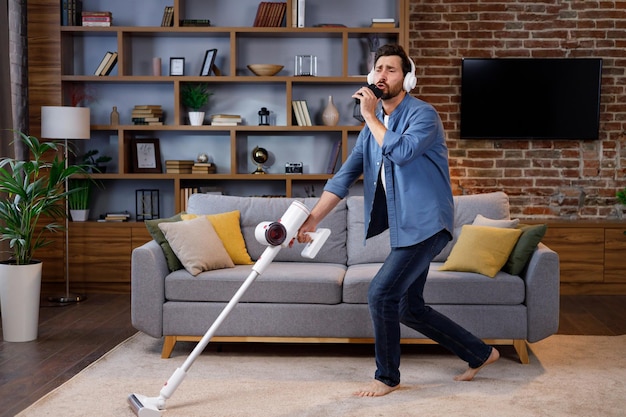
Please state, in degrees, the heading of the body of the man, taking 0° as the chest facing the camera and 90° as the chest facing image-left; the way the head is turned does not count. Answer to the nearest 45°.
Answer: approximately 45°

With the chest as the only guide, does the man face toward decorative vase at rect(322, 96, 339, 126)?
no

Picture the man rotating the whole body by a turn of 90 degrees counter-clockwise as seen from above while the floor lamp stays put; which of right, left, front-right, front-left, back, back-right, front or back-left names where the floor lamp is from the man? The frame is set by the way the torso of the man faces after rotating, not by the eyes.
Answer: back

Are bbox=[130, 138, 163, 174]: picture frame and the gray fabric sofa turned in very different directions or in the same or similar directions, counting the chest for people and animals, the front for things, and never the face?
same or similar directions

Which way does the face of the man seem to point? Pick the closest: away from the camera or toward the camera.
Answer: toward the camera

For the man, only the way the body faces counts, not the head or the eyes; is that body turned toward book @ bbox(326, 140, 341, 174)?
no

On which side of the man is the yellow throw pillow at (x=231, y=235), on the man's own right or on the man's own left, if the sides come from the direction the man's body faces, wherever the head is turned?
on the man's own right

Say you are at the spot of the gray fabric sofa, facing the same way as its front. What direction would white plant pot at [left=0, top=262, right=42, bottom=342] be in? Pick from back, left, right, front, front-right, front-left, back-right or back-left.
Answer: right

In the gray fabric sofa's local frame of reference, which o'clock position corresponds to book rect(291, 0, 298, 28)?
The book is roughly at 6 o'clock from the gray fabric sofa.

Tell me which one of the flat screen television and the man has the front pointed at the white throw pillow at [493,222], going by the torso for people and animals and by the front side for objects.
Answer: the flat screen television

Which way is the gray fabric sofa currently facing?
toward the camera

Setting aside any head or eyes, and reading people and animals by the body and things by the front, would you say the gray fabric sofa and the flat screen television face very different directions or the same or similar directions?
same or similar directions

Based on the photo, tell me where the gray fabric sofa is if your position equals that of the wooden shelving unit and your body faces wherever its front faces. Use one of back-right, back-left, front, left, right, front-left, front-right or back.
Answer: front

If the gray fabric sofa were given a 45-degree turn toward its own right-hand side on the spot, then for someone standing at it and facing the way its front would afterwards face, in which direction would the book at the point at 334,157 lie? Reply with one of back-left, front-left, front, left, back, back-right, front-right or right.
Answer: back-right

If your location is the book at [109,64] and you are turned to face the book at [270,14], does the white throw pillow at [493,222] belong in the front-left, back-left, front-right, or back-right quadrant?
front-right
